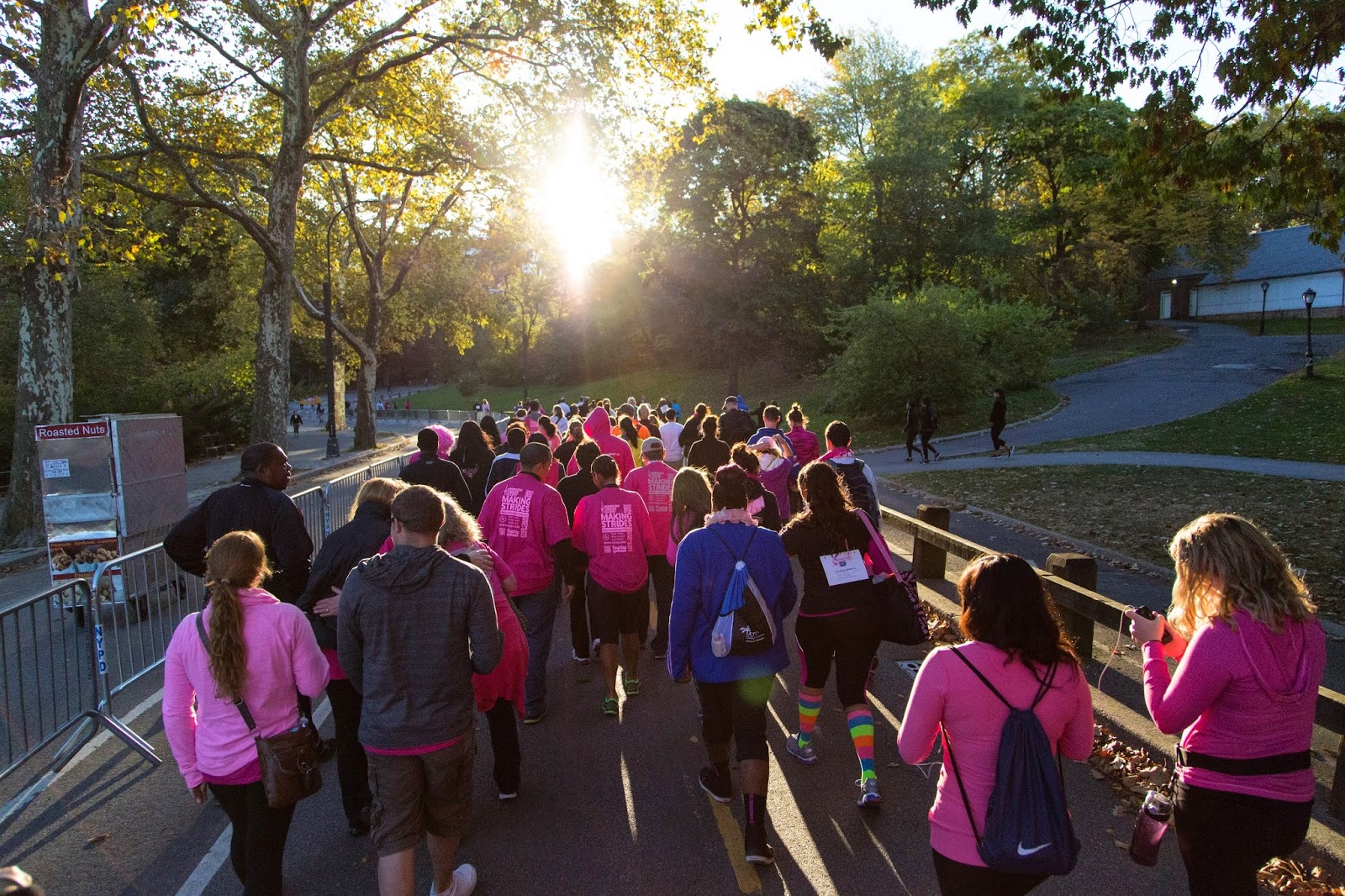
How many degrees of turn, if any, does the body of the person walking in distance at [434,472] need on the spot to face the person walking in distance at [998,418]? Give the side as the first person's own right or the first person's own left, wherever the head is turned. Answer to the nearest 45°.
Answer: approximately 45° to the first person's own right

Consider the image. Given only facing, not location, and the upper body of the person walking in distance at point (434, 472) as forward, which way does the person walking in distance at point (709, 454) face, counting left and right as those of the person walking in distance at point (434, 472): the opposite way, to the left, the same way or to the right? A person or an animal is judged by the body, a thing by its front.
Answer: the same way

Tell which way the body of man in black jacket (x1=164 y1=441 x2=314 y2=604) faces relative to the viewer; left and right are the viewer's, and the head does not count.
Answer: facing away from the viewer and to the right of the viewer

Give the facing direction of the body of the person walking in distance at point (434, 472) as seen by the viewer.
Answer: away from the camera

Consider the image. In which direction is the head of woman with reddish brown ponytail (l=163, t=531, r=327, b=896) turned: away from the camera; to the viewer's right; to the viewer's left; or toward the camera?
away from the camera

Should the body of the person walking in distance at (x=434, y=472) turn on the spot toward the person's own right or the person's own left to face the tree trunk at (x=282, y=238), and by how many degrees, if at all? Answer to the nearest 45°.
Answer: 0° — they already face it

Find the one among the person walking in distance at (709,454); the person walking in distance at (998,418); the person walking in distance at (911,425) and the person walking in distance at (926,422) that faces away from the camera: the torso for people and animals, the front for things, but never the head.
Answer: the person walking in distance at (709,454)

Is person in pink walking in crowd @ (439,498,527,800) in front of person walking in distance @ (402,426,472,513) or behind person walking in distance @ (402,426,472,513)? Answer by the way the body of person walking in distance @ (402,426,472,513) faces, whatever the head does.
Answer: behind

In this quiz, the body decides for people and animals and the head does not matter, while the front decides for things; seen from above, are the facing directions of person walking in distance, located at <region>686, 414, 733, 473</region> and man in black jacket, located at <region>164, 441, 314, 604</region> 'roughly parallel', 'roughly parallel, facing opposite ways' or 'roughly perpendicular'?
roughly parallel

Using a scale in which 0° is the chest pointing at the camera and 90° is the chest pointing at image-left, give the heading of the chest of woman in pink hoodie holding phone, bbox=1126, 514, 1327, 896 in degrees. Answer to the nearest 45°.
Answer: approximately 135°

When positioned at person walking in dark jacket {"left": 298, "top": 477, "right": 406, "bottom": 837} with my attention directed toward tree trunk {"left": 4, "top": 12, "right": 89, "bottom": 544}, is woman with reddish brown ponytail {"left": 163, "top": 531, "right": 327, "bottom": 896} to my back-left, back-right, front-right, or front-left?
back-left

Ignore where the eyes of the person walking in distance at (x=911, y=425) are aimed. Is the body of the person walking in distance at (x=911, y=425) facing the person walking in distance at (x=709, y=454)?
no

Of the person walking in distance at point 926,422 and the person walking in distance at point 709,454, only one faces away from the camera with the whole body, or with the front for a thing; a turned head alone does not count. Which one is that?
the person walking in distance at point 709,454

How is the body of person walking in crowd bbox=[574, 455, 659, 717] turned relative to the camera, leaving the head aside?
away from the camera

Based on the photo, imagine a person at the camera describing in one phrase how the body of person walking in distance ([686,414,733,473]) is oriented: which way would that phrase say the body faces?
away from the camera
